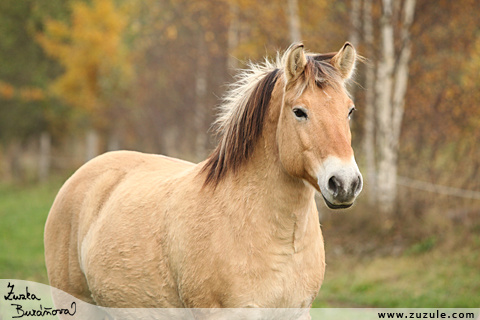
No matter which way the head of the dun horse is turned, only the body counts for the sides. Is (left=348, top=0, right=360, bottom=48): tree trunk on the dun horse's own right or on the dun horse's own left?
on the dun horse's own left

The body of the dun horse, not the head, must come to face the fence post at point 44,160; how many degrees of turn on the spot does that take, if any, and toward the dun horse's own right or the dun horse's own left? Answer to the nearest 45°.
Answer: approximately 135° to the dun horse's own left

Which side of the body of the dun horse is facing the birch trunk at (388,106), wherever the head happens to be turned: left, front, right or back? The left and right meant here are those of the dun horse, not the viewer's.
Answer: left

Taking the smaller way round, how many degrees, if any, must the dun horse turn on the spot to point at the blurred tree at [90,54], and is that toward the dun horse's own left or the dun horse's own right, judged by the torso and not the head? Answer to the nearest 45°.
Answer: approximately 135° to the dun horse's own left

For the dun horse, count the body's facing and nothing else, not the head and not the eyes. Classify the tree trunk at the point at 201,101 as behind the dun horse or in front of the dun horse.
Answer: behind

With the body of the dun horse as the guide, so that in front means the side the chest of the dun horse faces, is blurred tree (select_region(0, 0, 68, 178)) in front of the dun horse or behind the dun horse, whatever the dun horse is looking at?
behind

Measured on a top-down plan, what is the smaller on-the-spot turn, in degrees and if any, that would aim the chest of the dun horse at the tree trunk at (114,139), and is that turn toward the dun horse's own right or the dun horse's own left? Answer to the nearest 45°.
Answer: approximately 135° to the dun horse's own left

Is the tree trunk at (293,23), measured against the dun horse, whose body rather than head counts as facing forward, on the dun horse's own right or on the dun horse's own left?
on the dun horse's own left
